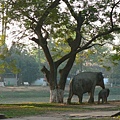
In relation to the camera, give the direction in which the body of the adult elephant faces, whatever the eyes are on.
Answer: to the viewer's right
